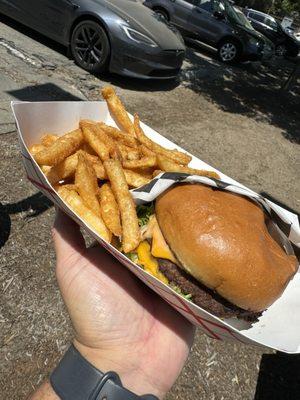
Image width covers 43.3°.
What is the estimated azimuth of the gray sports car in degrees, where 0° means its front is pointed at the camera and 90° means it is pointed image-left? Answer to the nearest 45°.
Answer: approximately 315°

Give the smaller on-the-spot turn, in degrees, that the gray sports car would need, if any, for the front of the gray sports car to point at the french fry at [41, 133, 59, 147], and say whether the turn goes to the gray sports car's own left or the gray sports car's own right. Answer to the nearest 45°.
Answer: approximately 45° to the gray sports car's own right

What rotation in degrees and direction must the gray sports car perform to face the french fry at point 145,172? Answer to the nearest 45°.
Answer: approximately 45° to its right

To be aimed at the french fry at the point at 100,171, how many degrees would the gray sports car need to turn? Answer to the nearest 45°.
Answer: approximately 45° to its right

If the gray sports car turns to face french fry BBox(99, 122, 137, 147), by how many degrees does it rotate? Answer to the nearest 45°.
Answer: approximately 45° to its right

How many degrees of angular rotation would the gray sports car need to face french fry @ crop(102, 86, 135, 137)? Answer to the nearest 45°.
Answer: approximately 45° to its right
